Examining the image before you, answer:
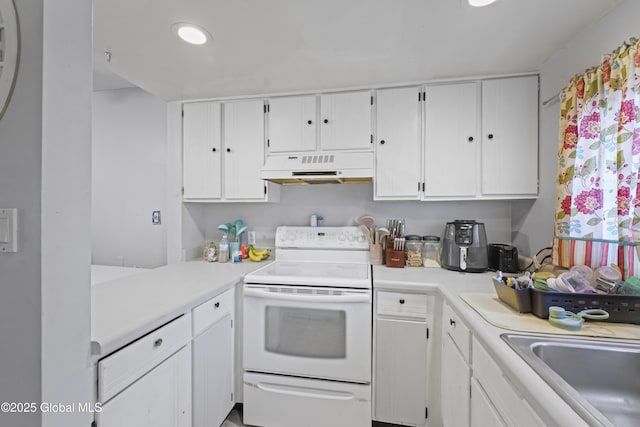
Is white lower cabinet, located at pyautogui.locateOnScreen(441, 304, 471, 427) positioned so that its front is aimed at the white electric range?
yes

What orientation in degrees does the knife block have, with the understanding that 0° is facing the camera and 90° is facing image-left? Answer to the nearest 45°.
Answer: approximately 0°

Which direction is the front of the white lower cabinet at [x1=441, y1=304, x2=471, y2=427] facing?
to the viewer's left

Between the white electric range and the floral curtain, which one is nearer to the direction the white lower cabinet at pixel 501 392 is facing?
the white electric range

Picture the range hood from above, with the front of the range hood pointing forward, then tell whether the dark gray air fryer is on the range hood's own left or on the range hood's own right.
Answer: on the range hood's own left

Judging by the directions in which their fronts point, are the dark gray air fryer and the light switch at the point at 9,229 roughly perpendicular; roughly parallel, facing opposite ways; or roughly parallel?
roughly perpendicular

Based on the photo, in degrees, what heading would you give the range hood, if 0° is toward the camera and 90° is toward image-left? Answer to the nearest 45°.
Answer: approximately 0°

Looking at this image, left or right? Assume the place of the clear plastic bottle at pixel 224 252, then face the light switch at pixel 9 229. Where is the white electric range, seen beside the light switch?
left

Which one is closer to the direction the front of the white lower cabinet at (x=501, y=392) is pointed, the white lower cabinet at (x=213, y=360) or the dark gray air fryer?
the white lower cabinet

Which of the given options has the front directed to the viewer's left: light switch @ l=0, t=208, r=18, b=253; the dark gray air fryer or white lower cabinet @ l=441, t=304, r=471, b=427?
the white lower cabinet

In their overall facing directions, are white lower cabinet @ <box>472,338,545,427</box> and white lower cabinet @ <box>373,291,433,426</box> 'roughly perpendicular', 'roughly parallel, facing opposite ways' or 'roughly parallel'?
roughly perpendicular
